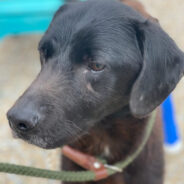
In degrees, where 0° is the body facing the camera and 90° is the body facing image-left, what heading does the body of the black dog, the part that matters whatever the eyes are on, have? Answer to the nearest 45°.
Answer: approximately 45°
